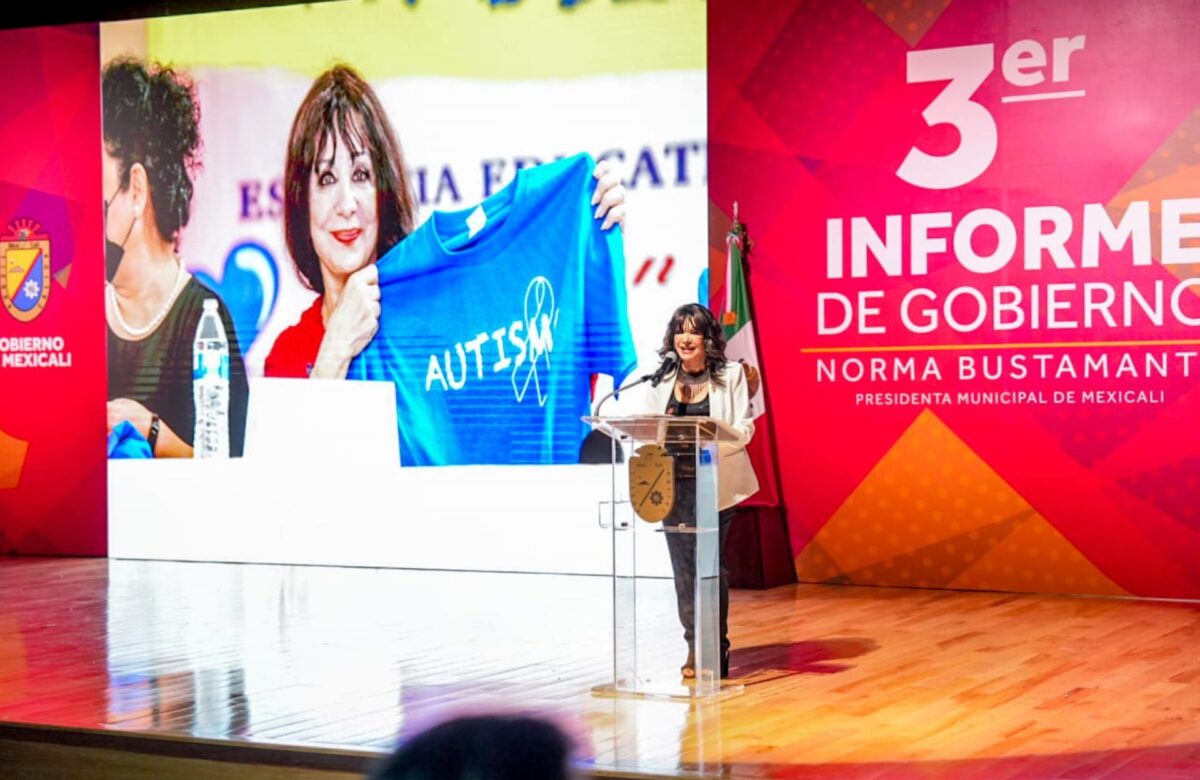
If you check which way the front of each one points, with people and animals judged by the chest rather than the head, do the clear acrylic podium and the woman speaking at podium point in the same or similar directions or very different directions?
same or similar directions

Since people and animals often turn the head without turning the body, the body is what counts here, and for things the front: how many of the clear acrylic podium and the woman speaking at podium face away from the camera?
0

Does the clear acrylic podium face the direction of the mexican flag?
no

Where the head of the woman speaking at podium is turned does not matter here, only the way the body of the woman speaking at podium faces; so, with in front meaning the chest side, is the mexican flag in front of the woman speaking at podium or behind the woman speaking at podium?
behind

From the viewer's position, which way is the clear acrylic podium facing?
facing the viewer and to the left of the viewer
